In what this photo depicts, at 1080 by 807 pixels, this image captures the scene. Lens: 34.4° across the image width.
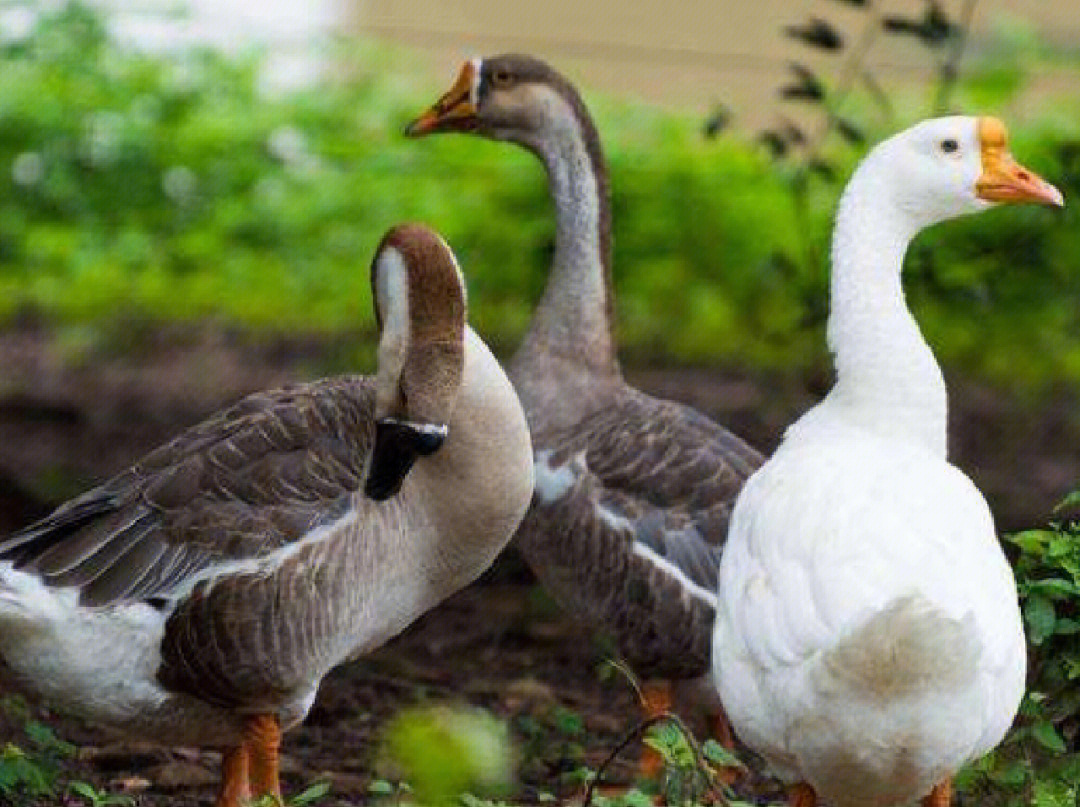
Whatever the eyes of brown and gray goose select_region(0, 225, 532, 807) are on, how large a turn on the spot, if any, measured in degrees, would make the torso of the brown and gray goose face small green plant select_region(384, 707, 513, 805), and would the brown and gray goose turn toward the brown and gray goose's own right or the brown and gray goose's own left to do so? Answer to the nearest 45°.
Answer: approximately 90° to the brown and gray goose's own right

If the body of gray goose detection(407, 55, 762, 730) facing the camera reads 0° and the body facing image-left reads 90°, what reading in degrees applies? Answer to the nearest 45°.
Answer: approximately 90°

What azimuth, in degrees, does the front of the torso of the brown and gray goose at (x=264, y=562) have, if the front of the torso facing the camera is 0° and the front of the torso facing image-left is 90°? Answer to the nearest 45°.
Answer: approximately 270°

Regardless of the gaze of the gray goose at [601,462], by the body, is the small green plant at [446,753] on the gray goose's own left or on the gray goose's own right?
on the gray goose's own left

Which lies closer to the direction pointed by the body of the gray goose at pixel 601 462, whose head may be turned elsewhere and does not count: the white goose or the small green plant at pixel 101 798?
the small green plant

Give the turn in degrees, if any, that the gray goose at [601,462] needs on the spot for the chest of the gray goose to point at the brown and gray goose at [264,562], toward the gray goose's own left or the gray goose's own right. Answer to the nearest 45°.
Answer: approximately 45° to the gray goose's own left

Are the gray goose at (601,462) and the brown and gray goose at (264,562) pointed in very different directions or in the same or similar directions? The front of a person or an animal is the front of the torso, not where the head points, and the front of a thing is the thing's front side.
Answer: very different directions

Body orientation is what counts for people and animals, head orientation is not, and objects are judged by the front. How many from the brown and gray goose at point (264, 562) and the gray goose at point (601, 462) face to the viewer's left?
1

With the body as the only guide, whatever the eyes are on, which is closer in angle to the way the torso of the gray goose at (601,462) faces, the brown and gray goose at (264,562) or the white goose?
the brown and gray goose

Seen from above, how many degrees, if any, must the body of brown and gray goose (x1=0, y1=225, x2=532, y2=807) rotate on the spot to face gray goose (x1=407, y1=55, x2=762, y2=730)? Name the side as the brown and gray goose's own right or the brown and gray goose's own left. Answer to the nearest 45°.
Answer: approximately 45° to the brown and gray goose's own left

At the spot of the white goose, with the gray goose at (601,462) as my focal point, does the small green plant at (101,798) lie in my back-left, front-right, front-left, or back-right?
front-left

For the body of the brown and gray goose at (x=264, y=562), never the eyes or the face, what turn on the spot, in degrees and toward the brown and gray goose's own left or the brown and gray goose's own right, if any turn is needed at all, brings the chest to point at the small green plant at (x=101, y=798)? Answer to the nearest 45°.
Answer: approximately 135° to the brown and gray goose's own right

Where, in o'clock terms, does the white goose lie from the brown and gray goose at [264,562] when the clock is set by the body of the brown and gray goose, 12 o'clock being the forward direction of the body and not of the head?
The white goose is roughly at 1 o'clock from the brown and gray goose.

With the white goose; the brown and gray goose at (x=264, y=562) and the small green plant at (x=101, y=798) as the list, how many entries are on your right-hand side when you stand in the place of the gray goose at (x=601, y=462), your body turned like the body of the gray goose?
0

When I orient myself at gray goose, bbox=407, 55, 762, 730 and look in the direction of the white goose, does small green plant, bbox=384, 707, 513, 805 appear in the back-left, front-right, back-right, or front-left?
front-right
